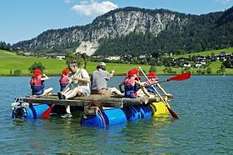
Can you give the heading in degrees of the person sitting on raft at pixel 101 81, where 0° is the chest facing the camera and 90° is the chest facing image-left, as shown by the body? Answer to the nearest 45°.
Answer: approximately 225°

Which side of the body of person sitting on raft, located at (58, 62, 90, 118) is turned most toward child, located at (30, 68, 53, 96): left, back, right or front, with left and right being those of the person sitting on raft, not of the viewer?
front

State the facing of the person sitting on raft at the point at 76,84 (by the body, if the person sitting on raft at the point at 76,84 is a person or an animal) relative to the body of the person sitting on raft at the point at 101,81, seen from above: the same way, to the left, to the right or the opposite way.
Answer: the opposite way

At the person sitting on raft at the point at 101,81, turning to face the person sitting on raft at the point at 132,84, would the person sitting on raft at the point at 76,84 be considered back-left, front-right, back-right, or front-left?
back-right

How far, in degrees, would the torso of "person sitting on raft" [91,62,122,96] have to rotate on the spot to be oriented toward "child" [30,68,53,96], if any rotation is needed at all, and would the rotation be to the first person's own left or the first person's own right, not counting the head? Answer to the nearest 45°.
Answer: approximately 90° to the first person's own left
